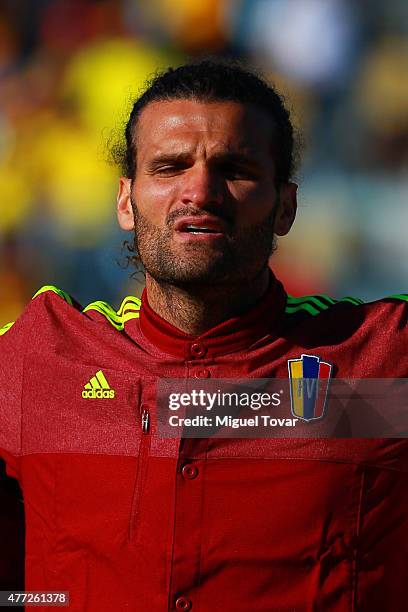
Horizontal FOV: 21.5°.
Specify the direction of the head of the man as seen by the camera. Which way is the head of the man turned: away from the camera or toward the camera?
toward the camera

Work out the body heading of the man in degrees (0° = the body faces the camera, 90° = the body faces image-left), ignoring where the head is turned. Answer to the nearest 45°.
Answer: approximately 0°
